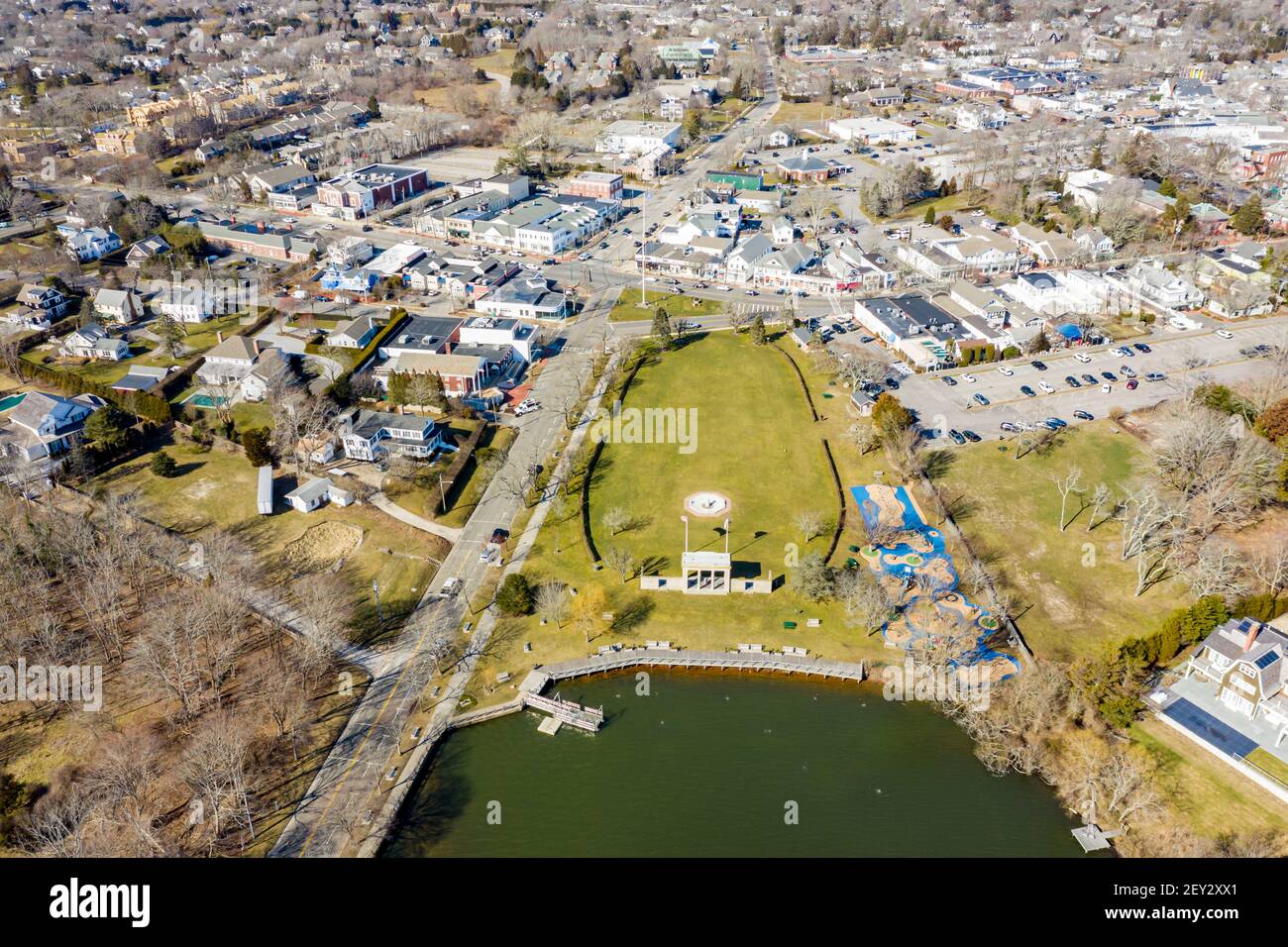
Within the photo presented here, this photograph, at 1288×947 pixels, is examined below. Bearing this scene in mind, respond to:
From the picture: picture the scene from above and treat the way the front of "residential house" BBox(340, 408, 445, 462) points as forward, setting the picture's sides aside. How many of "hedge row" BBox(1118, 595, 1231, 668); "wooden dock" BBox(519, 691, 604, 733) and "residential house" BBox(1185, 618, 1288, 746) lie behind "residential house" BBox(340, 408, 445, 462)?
0

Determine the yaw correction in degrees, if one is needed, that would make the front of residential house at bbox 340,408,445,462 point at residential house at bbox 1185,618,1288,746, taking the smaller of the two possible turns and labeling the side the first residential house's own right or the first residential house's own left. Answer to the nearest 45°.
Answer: approximately 45° to the first residential house's own left

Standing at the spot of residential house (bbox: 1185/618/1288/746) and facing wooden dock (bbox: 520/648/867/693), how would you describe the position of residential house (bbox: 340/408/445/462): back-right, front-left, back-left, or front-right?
front-right

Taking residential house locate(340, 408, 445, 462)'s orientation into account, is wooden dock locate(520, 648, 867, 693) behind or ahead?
ahead

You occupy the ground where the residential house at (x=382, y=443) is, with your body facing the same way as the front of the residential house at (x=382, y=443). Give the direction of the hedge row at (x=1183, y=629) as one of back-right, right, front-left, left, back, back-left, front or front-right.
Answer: front-left

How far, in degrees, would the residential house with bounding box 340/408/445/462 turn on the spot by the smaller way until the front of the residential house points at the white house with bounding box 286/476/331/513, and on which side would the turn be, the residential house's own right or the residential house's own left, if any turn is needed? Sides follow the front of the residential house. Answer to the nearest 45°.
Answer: approximately 45° to the residential house's own right

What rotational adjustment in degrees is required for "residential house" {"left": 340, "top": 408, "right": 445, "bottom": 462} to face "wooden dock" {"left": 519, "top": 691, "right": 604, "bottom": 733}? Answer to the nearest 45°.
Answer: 0° — it already faces it

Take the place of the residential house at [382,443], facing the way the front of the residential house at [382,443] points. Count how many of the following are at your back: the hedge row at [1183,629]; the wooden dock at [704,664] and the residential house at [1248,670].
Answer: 0

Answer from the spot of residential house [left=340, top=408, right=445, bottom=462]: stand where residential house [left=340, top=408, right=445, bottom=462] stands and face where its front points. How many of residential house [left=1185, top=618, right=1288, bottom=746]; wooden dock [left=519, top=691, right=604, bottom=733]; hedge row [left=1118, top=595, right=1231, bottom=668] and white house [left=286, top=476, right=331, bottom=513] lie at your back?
0

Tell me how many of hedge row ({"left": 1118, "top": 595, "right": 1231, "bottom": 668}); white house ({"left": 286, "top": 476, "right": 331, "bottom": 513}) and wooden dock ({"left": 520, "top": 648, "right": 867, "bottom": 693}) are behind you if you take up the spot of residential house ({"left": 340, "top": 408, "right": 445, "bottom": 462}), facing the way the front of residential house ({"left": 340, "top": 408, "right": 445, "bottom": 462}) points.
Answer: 0

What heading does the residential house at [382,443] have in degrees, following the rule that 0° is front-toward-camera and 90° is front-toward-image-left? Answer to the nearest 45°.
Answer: approximately 0°
